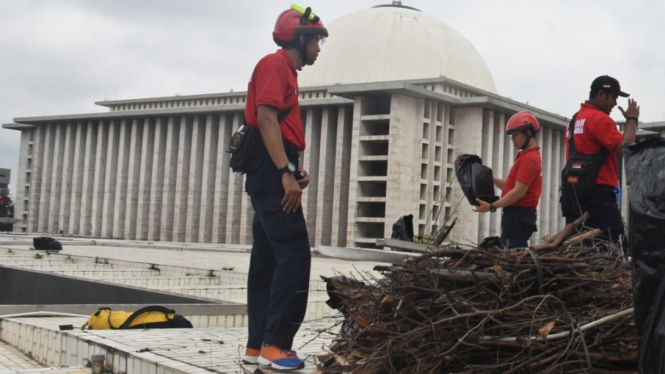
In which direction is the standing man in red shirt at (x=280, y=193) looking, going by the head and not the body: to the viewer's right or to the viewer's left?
to the viewer's right

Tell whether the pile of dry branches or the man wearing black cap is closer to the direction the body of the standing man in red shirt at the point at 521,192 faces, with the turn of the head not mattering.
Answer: the pile of dry branches

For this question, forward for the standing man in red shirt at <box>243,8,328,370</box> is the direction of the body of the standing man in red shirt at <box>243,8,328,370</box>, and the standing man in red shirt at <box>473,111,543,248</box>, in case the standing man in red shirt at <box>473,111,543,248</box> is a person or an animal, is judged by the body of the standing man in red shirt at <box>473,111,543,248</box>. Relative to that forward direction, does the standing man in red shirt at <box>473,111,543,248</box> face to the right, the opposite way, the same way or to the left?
the opposite way

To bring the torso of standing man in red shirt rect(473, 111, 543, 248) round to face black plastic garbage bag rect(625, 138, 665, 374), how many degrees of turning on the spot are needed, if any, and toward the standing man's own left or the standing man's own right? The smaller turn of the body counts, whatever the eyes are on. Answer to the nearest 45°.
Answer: approximately 90° to the standing man's own left

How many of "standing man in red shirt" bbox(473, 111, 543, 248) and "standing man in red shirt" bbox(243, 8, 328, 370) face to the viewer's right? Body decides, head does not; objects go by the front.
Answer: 1

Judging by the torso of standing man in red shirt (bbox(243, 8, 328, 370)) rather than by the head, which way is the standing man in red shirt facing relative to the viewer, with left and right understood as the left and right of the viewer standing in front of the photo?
facing to the right of the viewer

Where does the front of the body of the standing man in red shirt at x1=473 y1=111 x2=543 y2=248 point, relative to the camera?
to the viewer's left

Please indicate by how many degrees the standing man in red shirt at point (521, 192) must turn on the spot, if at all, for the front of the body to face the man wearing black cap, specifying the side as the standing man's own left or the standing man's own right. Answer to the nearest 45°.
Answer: approximately 135° to the standing man's own left

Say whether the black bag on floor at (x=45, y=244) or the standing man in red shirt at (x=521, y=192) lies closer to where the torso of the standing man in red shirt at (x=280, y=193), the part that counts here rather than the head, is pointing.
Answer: the standing man in red shirt
